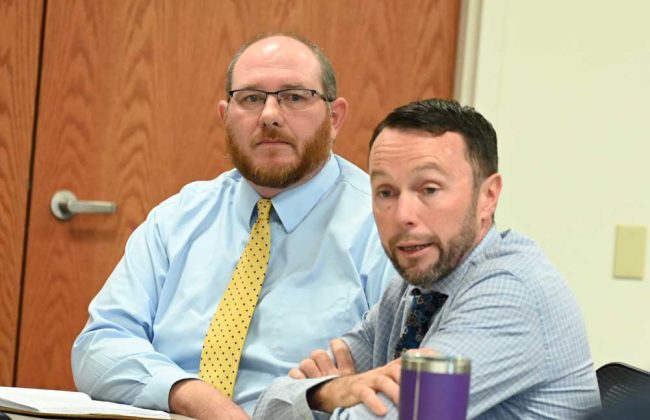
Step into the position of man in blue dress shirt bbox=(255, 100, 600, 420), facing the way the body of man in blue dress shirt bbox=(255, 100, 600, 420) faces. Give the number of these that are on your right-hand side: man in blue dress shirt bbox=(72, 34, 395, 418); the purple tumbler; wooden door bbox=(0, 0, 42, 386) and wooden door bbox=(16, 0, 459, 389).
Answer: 3

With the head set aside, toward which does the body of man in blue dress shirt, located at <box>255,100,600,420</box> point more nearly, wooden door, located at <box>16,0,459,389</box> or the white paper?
the white paper

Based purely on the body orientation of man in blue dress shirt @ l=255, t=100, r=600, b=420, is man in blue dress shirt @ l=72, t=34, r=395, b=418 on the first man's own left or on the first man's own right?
on the first man's own right

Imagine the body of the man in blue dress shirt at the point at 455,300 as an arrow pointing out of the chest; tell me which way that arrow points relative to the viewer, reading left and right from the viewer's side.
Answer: facing the viewer and to the left of the viewer

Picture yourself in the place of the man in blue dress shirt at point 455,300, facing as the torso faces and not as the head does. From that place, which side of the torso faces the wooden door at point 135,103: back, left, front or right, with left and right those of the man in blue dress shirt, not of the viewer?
right

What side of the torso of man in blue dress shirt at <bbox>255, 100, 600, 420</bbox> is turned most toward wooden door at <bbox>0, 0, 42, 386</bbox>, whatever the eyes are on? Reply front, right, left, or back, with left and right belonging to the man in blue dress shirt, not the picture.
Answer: right

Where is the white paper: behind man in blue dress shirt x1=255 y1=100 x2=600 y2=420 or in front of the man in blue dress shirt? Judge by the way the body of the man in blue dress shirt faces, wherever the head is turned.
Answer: in front

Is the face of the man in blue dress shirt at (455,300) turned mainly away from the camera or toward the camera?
toward the camera

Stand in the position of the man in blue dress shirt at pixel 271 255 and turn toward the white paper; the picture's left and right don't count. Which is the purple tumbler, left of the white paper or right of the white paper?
left

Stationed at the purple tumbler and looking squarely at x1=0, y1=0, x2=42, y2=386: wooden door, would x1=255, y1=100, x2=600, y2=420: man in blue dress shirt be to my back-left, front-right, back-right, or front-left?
front-right
